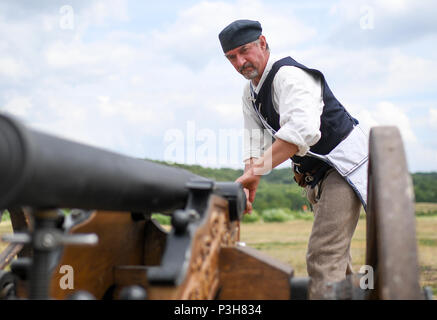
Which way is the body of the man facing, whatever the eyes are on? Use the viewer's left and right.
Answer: facing the viewer and to the left of the viewer

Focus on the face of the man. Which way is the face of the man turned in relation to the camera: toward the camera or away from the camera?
toward the camera
